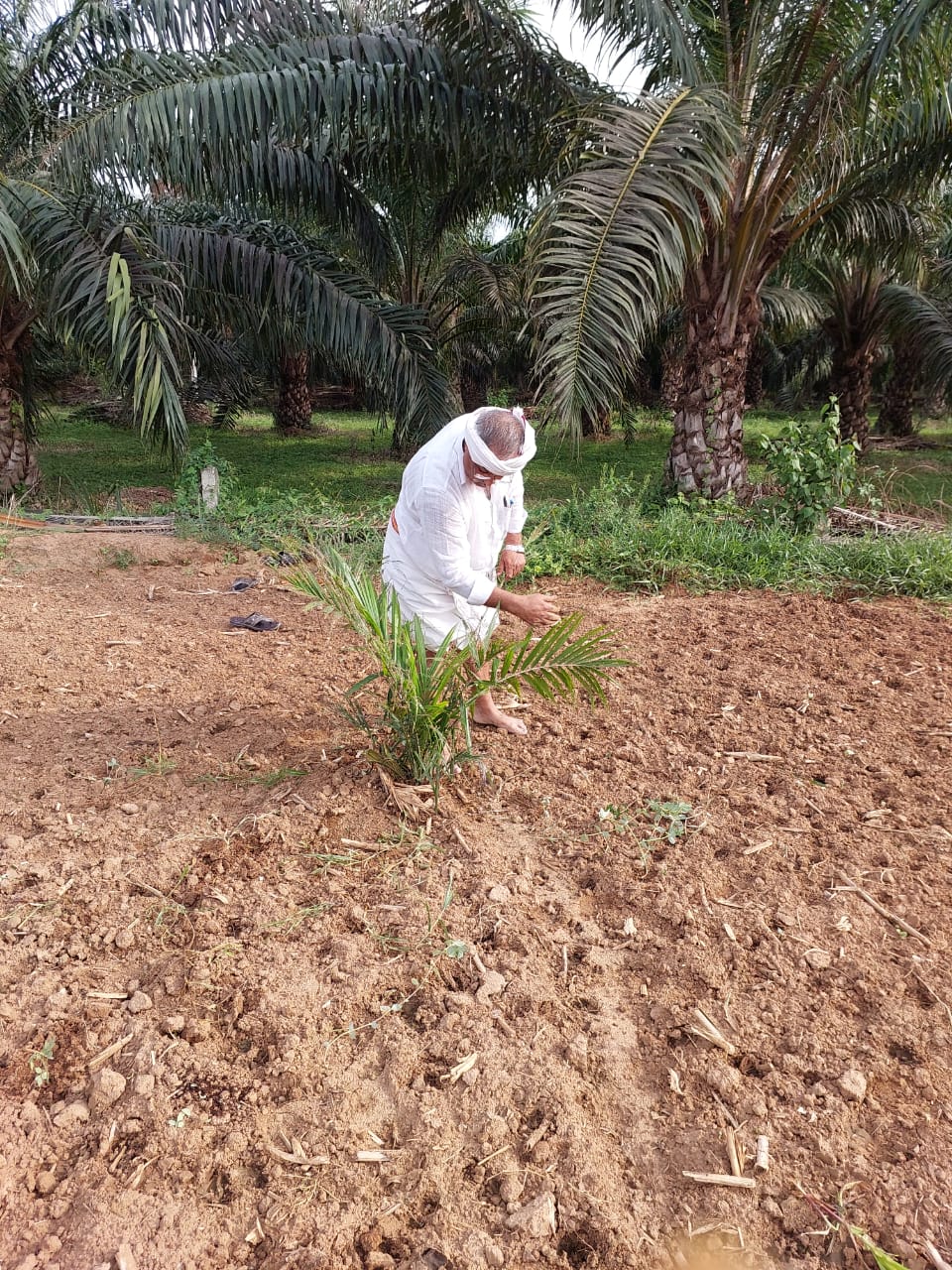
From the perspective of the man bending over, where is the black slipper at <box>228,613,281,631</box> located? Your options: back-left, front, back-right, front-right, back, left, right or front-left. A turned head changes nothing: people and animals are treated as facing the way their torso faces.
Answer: back

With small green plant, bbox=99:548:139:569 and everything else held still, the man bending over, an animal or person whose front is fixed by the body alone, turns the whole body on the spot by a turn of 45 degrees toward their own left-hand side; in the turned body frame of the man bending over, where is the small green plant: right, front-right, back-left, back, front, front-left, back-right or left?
back-left

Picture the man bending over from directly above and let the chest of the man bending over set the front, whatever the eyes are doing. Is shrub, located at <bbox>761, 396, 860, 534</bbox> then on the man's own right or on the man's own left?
on the man's own left

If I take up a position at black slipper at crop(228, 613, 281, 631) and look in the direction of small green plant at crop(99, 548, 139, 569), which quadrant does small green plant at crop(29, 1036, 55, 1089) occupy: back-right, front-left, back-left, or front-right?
back-left

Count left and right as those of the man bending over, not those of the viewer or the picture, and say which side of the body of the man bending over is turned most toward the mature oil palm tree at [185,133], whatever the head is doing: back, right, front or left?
back

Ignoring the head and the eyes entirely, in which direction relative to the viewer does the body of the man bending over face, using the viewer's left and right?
facing the viewer and to the right of the viewer

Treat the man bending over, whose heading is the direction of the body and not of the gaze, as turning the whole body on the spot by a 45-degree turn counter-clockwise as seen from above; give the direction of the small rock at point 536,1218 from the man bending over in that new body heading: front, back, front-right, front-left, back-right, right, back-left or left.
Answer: right

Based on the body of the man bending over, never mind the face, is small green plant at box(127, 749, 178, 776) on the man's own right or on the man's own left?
on the man's own right

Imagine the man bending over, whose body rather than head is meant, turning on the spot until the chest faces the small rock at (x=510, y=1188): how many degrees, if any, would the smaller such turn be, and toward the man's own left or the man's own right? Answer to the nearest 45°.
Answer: approximately 45° to the man's own right

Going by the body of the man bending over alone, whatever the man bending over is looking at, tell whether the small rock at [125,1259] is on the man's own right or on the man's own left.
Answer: on the man's own right

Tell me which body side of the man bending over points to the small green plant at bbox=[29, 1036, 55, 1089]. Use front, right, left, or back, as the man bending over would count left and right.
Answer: right

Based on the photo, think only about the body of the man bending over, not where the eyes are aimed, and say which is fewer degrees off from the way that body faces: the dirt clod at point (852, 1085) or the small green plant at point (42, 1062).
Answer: the dirt clod
